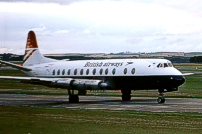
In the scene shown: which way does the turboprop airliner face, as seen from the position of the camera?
facing the viewer and to the right of the viewer
